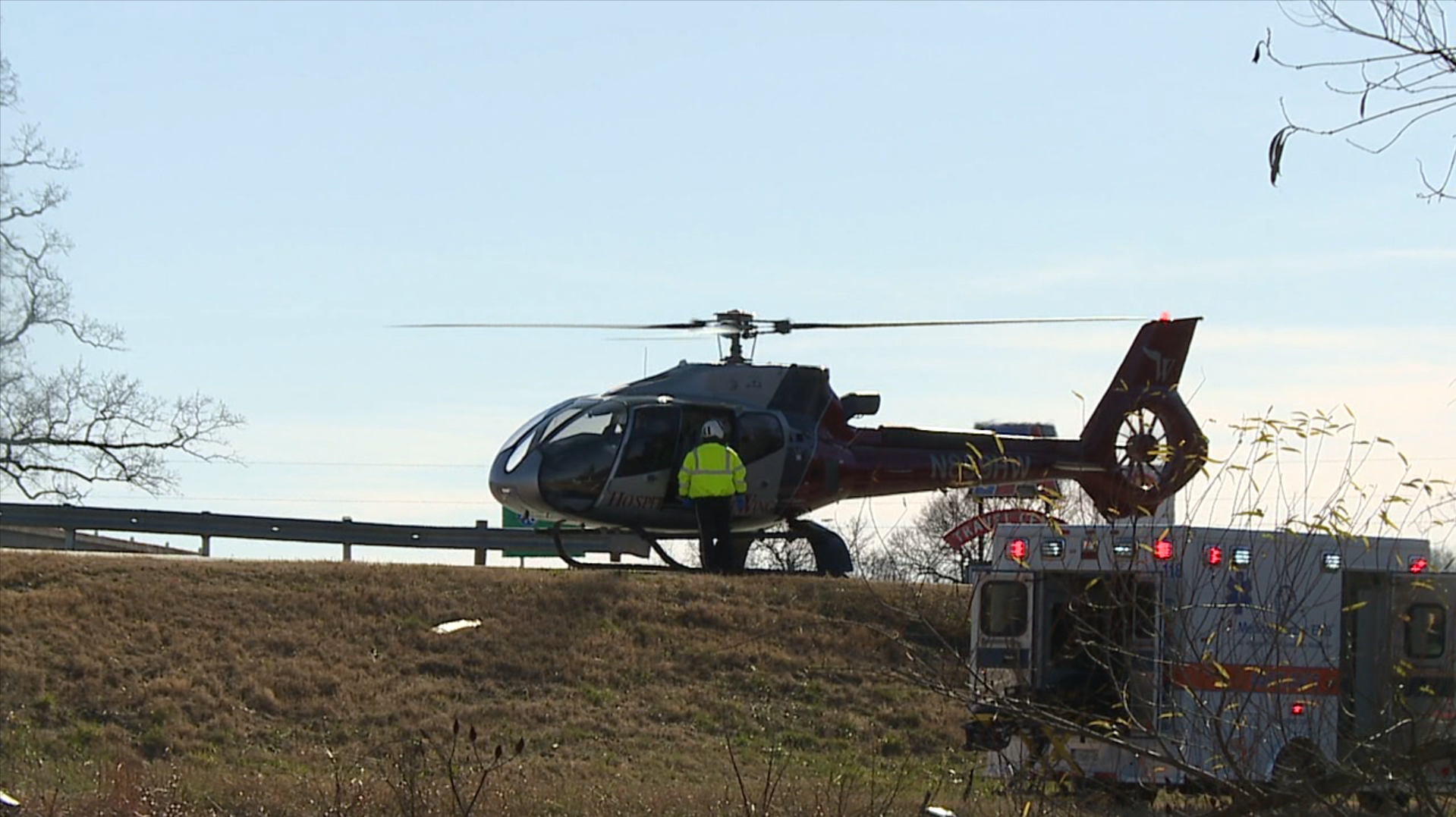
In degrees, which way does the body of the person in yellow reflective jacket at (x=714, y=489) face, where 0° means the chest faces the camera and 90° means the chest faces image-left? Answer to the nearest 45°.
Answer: approximately 180°

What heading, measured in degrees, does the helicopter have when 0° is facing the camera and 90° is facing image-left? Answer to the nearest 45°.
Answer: approximately 45°

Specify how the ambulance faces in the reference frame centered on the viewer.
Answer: facing away from the viewer and to the right of the viewer

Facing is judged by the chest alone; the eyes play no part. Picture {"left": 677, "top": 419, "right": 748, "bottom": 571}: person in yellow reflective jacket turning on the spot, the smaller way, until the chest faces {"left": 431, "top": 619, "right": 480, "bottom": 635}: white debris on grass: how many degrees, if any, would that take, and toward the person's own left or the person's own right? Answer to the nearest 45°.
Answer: approximately 135° to the person's own left

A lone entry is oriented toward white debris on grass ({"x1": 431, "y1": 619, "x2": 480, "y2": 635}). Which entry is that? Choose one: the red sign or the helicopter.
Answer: the helicopter

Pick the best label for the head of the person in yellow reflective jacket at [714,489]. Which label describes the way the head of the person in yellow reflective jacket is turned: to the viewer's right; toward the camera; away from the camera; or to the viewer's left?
away from the camera

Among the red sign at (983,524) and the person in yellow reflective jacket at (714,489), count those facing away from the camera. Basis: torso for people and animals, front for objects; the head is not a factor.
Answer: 1

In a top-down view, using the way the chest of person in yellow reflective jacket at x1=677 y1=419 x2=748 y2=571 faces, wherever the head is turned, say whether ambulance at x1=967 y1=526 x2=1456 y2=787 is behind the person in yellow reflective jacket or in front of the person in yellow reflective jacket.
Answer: behind
